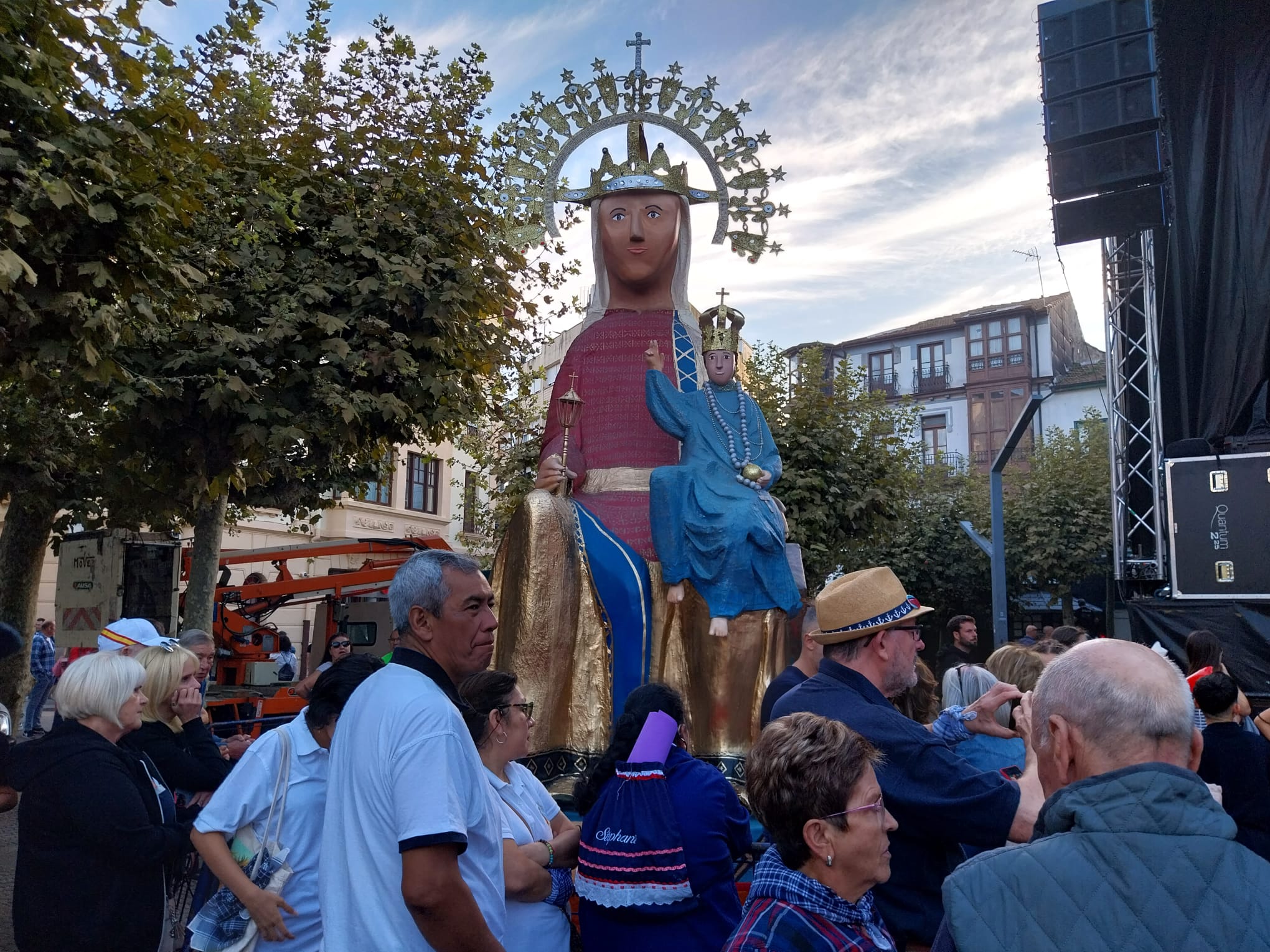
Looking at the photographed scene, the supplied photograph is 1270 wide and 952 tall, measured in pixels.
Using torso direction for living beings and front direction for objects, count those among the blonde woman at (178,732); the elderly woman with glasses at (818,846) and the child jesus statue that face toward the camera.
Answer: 1

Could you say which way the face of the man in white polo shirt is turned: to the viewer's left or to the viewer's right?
to the viewer's right

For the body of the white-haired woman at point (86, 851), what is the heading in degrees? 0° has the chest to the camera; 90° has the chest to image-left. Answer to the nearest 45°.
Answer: approximately 270°

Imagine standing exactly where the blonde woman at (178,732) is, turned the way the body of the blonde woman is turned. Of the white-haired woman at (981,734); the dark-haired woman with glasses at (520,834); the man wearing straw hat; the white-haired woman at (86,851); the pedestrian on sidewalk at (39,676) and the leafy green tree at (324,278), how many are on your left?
2

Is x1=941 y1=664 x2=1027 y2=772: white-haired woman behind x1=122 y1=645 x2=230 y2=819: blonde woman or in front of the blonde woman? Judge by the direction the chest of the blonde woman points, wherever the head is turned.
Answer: in front

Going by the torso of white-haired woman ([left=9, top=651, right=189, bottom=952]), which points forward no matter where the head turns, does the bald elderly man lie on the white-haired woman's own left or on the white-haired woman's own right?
on the white-haired woman's own right

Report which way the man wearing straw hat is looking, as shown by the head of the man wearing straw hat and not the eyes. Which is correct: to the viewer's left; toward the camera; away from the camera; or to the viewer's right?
to the viewer's right

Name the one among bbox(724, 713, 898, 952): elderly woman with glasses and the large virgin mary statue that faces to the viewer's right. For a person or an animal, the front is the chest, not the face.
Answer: the elderly woman with glasses

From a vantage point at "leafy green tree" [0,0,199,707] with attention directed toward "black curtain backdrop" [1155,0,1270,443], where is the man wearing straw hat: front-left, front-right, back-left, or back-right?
front-right

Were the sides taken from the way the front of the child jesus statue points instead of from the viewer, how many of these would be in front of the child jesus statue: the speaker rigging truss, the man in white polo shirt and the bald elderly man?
2

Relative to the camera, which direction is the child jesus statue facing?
toward the camera

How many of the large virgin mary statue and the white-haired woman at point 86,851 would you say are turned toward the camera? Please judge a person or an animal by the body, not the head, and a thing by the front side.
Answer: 1

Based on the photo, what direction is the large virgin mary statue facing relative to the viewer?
toward the camera

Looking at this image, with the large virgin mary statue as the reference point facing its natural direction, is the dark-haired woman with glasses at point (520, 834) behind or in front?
in front
